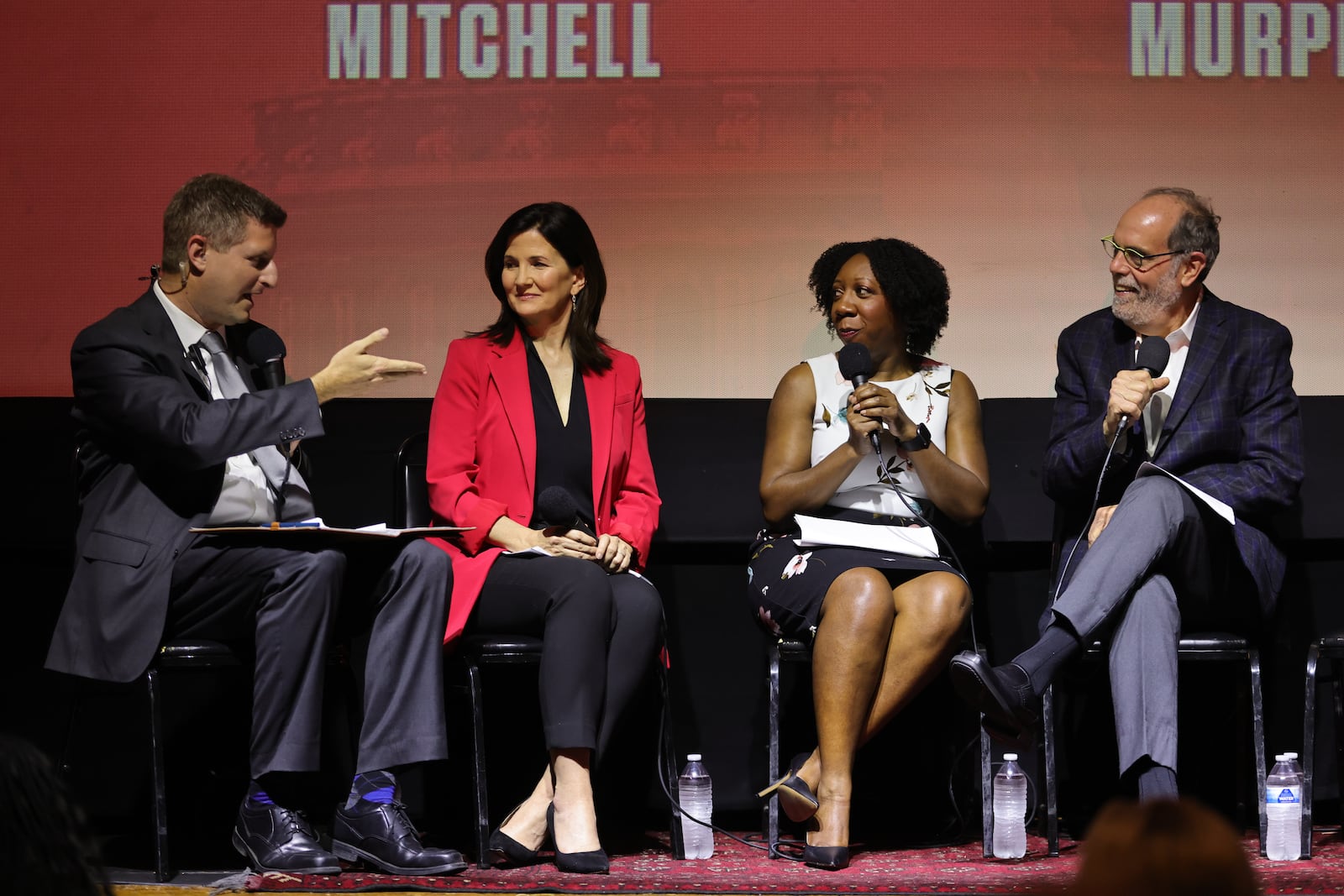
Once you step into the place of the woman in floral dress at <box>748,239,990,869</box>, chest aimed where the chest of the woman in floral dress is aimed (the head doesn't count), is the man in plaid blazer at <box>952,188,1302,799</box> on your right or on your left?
on your left

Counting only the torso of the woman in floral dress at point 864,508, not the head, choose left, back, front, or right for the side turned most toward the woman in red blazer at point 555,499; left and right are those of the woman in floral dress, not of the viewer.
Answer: right

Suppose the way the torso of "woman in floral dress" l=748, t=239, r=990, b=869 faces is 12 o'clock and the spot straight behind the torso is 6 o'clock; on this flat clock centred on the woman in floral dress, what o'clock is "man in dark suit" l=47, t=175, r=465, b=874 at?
The man in dark suit is roughly at 2 o'clock from the woman in floral dress.

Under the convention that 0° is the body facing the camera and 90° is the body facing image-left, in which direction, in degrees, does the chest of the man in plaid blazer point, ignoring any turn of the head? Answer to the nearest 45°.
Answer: approximately 45°

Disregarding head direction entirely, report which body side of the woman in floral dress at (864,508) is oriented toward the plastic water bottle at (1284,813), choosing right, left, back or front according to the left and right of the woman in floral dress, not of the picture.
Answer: left

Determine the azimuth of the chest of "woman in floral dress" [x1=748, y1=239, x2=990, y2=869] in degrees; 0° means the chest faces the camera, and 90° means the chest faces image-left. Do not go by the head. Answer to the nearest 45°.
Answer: approximately 0°

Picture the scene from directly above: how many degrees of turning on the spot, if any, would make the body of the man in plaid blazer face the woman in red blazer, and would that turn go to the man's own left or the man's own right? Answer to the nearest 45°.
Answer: approximately 45° to the man's own right

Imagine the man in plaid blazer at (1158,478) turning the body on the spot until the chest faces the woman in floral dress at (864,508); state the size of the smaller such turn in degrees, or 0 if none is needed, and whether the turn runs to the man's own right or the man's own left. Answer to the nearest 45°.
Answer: approximately 45° to the man's own right
